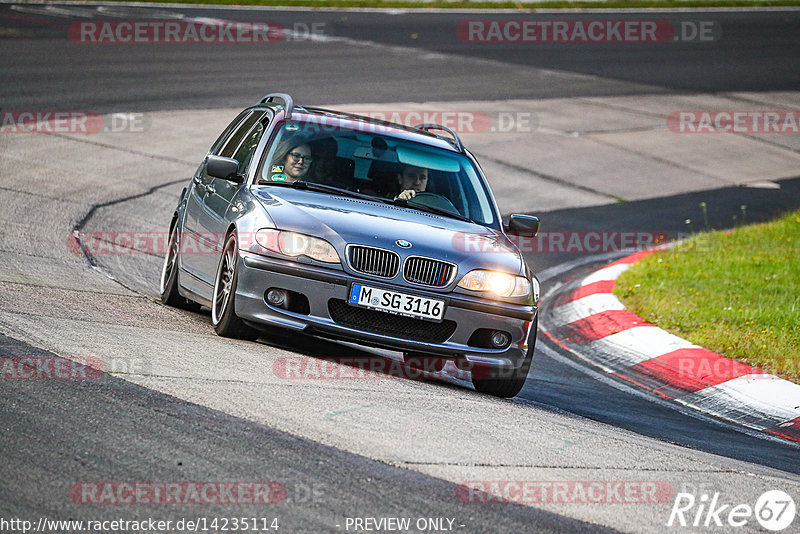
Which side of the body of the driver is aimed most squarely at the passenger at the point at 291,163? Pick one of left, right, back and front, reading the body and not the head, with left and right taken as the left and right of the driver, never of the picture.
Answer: right

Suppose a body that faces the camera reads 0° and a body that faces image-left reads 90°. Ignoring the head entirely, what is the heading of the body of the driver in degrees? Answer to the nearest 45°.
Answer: approximately 0°

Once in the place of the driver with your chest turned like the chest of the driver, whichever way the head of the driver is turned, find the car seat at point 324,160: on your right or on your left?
on your right

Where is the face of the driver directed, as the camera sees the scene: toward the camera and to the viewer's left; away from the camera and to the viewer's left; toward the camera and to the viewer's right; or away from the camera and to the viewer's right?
toward the camera and to the viewer's right
